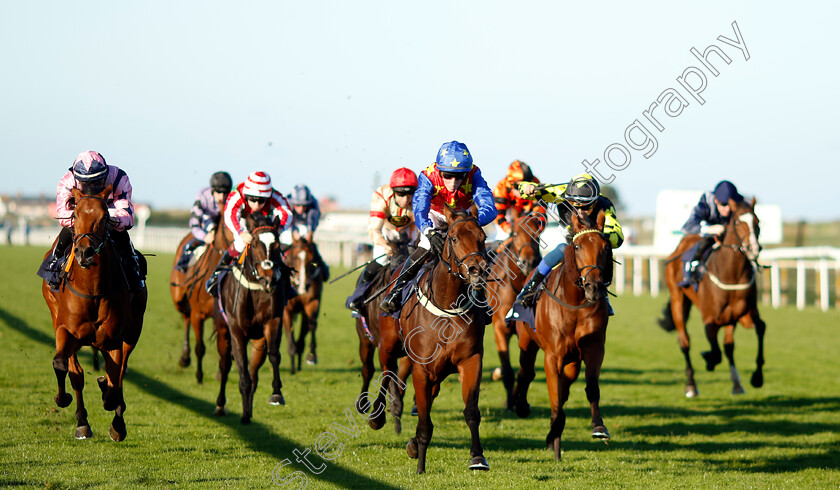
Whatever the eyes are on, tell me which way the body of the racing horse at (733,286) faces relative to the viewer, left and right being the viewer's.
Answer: facing the viewer and to the right of the viewer

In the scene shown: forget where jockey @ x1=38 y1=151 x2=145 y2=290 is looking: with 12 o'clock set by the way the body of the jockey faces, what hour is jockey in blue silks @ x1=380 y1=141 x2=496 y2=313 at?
The jockey in blue silks is roughly at 10 o'clock from the jockey.

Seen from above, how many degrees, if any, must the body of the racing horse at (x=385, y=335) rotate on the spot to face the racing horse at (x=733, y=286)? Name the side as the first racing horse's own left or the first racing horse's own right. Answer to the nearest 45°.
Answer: approximately 90° to the first racing horse's own left

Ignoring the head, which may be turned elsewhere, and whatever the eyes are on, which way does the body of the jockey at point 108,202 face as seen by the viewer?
toward the camera

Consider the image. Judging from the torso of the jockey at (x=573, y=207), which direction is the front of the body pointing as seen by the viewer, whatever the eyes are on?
toward the camera

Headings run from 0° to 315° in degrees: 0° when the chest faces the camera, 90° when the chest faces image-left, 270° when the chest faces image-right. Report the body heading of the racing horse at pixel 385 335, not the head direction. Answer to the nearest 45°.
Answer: approximately 315°

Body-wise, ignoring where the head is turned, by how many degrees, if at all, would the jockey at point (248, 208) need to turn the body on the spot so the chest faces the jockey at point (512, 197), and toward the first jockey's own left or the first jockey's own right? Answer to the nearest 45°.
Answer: approximately 90° to the first jockey's own left

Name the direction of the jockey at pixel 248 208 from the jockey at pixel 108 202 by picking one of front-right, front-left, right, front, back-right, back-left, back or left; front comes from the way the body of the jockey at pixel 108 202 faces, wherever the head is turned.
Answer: back-left

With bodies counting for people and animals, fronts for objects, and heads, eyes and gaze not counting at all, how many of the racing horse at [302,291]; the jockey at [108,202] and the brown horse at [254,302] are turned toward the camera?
3

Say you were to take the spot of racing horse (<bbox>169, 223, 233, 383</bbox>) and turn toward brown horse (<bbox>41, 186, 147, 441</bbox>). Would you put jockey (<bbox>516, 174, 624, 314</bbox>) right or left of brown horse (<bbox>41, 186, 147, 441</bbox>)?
left

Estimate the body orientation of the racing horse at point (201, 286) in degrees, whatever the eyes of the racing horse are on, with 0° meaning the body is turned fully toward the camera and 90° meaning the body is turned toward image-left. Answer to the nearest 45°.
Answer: approximately 315°

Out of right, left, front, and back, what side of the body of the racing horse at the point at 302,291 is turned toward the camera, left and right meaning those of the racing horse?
front
